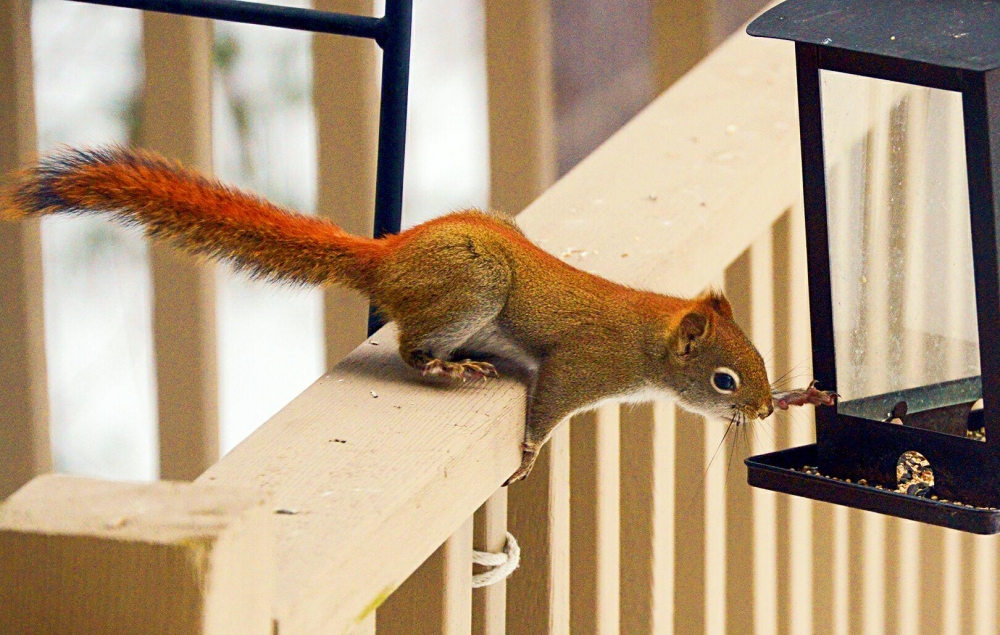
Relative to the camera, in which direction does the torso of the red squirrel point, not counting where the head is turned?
to the viewer's right
